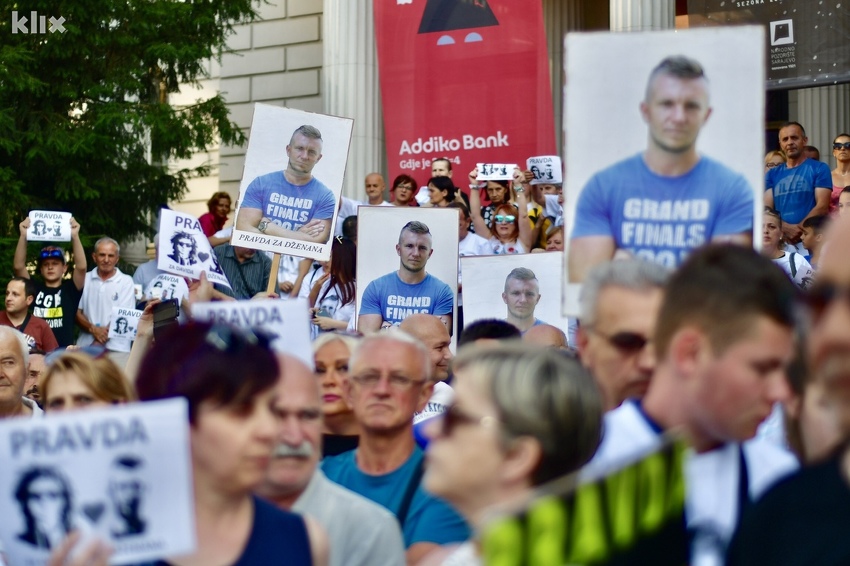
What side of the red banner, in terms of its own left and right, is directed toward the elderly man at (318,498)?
front

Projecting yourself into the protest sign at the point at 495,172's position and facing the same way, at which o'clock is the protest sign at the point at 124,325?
the protest sign at the point at 124,325 is roughly at 2 o'clock from the protest sign at the point at 495,172.

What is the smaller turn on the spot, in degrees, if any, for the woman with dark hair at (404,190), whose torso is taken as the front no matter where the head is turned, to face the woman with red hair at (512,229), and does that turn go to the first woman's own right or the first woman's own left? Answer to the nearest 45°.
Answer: approximately 45° to the first woman's own left

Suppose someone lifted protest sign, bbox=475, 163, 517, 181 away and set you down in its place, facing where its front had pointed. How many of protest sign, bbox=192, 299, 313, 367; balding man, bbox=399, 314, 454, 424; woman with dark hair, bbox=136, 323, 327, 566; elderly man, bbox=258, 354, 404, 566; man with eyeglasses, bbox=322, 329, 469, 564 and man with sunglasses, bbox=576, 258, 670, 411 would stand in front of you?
6

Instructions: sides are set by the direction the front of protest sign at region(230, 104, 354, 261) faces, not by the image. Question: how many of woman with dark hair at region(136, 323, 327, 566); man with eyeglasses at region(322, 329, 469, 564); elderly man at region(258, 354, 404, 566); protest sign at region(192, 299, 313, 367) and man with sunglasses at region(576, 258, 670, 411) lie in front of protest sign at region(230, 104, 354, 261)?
5

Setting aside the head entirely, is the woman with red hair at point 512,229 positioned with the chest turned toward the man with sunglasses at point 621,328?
yes

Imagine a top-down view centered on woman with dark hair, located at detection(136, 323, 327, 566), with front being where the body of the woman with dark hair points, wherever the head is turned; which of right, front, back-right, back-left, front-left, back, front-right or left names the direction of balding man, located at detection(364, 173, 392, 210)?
back-left
